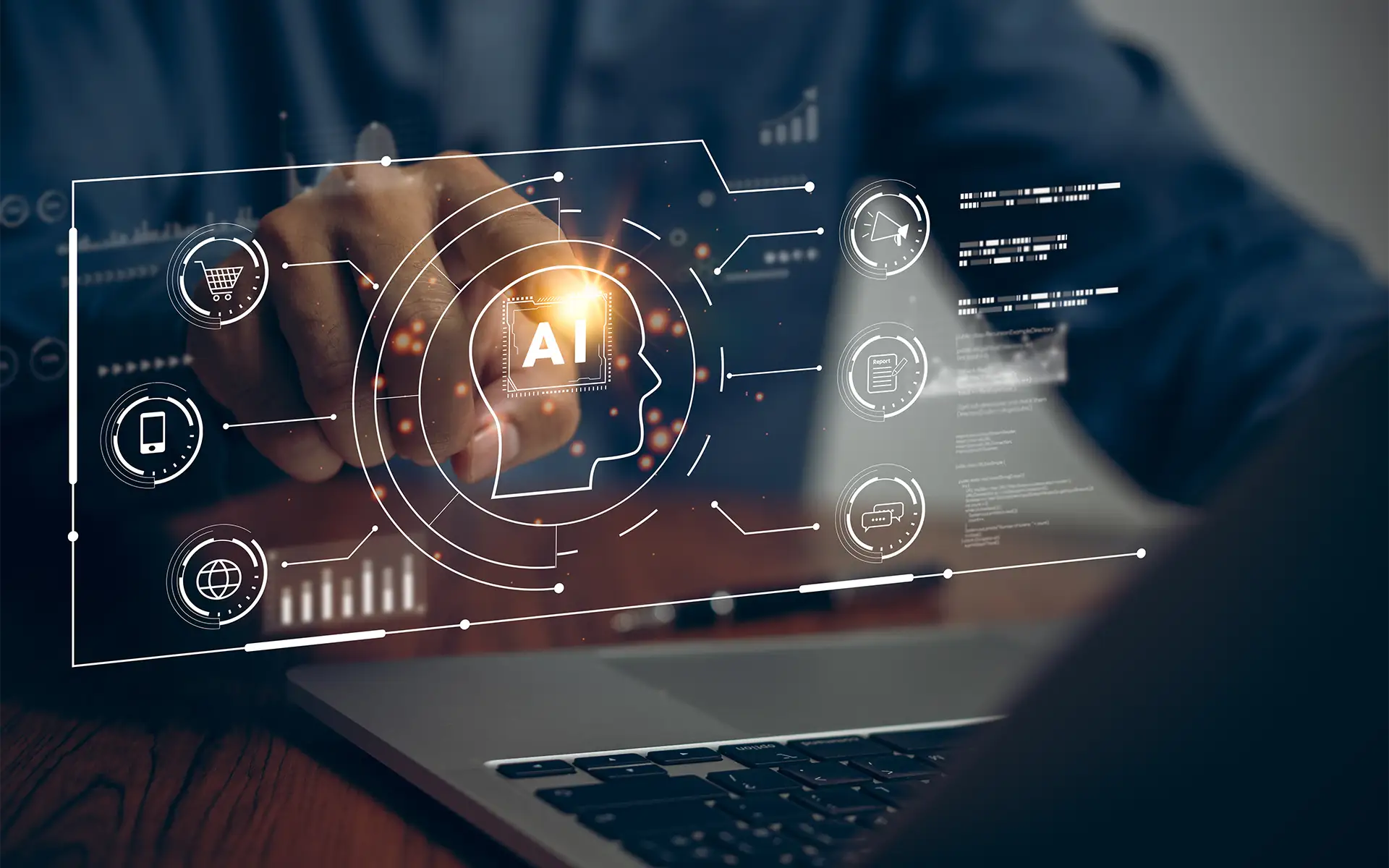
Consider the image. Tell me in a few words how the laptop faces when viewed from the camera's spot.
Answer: facing away from the viewer and to the left of the viewer
